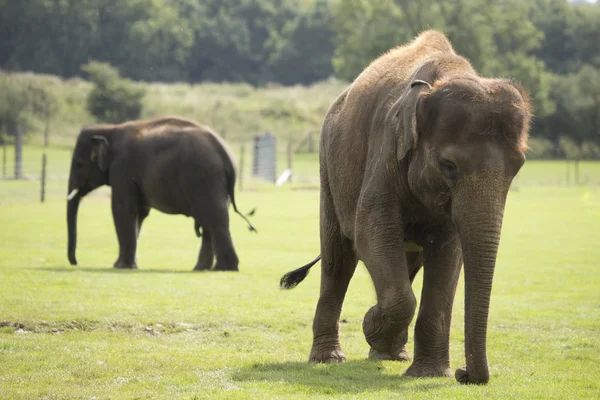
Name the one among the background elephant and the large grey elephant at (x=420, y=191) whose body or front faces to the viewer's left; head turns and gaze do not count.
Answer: the background elephant

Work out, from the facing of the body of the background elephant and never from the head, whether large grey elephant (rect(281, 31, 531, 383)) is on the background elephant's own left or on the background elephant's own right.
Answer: on the background elephant's own left

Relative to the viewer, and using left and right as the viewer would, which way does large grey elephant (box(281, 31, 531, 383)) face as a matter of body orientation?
facing the viewer and to the right of the viewer

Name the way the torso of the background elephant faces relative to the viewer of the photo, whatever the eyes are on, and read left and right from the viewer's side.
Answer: facing to the left of the viewer

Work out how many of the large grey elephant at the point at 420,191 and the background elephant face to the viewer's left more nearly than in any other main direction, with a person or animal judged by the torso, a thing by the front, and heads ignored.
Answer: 1

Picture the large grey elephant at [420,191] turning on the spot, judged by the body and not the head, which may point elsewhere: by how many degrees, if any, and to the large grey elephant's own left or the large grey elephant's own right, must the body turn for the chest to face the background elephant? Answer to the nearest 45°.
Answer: approximately 180°
